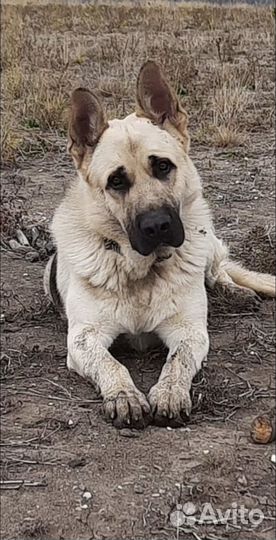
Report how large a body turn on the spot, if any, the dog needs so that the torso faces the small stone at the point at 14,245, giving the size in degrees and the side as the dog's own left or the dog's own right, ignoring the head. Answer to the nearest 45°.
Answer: approximately 135° to the dog's own right

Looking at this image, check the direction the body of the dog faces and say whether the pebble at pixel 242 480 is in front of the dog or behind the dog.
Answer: in front

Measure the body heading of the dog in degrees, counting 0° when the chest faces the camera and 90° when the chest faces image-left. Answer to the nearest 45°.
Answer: approximately 0°

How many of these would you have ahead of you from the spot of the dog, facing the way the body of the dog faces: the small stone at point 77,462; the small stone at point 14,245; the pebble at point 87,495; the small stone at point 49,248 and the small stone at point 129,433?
3

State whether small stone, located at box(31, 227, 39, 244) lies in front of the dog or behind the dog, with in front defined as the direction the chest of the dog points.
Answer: behind

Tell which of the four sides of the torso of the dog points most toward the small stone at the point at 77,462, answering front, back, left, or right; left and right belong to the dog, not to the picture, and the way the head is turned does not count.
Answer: front

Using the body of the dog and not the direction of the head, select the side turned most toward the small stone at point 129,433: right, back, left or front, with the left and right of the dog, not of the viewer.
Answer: front

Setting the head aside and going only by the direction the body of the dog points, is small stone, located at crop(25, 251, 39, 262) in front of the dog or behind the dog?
behind

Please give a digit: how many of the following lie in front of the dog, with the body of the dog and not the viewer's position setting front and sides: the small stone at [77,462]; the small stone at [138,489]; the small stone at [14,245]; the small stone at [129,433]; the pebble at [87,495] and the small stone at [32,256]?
4

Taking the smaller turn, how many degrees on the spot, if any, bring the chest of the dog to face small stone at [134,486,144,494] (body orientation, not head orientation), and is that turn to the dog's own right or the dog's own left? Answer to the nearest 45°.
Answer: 0° — it already faces it
